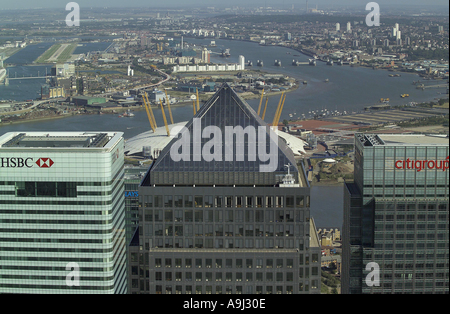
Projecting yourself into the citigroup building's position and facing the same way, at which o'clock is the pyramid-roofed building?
The pyramid-roofed building is roughly at 2 o'clock from the citigroup building.

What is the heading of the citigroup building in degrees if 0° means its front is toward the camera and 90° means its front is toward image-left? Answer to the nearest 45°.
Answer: approximately 0°

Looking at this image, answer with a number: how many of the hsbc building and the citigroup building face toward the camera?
2

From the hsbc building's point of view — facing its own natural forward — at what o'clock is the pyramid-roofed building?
The pyramid-roofed building is roughly at 10 o'clock from the hsbc building.

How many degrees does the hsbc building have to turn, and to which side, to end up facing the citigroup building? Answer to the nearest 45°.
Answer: approximately 90° to its left

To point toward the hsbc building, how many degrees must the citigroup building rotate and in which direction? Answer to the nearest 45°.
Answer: approximately 90° to its right
